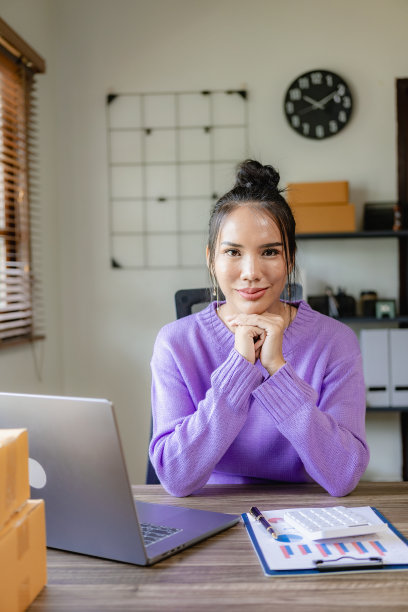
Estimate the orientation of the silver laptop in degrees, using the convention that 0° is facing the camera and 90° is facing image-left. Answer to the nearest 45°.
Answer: approximately 225°

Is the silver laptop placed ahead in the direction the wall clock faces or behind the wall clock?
ahead

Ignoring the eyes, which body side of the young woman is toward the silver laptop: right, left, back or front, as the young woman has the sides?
front

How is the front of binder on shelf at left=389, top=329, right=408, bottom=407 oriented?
toward the camera

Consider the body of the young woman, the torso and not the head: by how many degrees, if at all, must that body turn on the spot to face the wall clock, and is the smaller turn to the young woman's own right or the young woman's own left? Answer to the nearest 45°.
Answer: approximately 180°

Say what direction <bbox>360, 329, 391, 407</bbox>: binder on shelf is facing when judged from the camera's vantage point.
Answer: facing the viewer

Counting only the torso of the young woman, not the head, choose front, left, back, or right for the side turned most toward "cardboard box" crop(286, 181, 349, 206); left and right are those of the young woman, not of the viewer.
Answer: back

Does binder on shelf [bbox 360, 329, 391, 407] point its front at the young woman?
yes

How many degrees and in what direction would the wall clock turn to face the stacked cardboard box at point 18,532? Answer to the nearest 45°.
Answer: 0° — it already faces it

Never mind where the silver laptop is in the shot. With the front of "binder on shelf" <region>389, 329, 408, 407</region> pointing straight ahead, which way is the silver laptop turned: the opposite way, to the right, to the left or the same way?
the opposite way

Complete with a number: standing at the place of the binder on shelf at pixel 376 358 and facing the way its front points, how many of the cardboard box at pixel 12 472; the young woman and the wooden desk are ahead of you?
3

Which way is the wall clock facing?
toward the camera

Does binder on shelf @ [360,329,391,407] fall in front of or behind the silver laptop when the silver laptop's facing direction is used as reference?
in front

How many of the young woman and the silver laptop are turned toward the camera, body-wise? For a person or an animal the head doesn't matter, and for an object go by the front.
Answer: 1

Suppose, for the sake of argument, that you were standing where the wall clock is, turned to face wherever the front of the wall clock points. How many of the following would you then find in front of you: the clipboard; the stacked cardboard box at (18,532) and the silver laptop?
3
